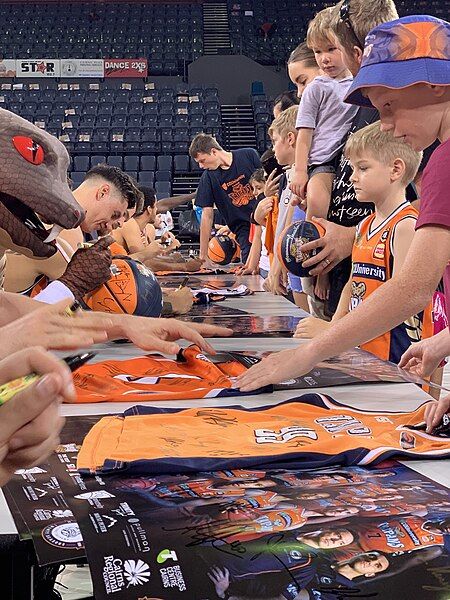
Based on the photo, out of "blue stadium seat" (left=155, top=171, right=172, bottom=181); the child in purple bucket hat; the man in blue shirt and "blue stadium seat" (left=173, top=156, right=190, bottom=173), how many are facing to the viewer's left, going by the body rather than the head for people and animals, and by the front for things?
1

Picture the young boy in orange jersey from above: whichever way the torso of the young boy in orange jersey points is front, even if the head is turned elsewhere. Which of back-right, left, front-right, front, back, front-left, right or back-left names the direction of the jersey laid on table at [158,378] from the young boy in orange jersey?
front

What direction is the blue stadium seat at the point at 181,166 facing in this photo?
toward the camera

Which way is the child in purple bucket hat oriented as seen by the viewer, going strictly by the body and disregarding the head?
to the viewer's left

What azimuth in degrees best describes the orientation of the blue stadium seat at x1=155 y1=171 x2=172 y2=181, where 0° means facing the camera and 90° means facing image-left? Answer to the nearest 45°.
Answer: approximately 0°

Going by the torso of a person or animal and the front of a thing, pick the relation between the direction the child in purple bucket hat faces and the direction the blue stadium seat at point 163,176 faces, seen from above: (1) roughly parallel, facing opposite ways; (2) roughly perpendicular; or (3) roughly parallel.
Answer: roughly perpendicular

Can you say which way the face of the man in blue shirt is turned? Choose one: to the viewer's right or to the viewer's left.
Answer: to the viewer's left

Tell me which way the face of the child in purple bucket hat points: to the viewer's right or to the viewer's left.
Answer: to the viewer's left

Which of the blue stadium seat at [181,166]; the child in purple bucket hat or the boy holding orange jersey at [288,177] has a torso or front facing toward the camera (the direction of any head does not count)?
the blue stadium seat

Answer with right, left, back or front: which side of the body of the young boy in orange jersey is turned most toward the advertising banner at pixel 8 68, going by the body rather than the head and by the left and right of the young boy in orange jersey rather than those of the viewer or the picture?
right

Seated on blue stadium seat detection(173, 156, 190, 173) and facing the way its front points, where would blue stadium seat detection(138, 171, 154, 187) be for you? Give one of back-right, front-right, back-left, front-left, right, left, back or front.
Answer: front-right
